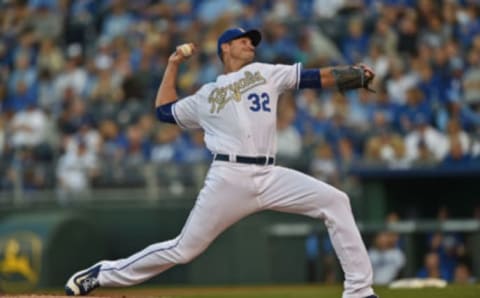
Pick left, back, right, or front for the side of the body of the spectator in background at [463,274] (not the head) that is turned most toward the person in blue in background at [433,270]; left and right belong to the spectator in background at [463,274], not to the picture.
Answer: right

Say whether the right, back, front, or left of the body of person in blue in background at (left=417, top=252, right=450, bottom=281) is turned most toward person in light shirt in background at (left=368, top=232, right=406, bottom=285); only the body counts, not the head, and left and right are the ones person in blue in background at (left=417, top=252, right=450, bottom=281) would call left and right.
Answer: right

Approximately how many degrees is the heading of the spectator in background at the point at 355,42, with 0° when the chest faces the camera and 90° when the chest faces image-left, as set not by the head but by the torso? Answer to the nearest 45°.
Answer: approximately 0°

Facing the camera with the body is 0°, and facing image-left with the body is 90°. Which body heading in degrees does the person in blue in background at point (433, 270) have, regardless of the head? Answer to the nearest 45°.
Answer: approximately 0°

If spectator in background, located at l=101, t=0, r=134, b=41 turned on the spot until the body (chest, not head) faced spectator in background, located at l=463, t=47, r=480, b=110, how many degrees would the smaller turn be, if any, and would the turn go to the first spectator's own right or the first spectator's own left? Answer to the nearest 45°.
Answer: approximately 45° to the first spectator's own left

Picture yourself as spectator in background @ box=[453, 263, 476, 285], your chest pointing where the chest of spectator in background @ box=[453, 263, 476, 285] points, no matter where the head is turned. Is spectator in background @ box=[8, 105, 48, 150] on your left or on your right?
on your right
